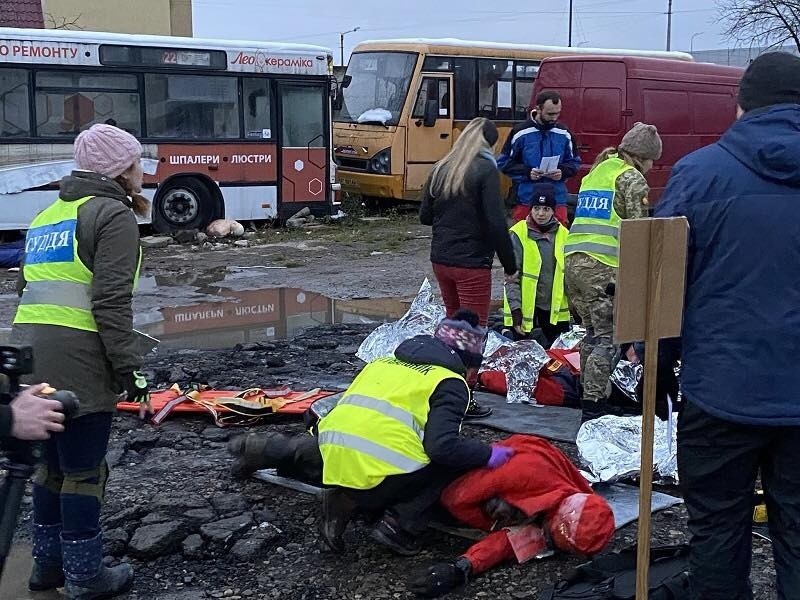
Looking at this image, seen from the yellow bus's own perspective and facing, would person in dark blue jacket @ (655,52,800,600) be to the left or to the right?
on its left

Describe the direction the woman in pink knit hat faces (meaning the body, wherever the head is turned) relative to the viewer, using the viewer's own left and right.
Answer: facing away from the viewer and to the right of the viewer

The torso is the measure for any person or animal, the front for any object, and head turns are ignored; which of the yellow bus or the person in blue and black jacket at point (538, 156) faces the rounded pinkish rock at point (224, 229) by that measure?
the yellow bus

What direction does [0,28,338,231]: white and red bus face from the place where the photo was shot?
facing to the right of the viewer

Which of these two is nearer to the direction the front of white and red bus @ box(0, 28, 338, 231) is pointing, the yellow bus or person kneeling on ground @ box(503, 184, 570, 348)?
the yellow bus

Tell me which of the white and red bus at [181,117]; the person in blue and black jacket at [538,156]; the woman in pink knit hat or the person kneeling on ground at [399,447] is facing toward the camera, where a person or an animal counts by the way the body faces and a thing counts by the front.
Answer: the person in blue and black jacket

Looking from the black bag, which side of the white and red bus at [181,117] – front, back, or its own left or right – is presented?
right

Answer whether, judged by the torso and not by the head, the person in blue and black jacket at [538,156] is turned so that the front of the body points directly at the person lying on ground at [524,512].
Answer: yes

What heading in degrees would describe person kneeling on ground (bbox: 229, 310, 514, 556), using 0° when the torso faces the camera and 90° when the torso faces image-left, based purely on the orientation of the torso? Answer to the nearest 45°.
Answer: approximately 225°

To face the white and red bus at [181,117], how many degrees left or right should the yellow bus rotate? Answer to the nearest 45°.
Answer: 0° — it already faces it

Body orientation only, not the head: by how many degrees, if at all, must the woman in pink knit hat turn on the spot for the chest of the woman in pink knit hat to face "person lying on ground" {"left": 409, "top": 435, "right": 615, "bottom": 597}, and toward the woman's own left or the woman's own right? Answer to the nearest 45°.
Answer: approximately 45° to the woman's own right

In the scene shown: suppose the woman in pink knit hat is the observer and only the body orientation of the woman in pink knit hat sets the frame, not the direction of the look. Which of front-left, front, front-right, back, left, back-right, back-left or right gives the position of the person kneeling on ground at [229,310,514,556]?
front-right

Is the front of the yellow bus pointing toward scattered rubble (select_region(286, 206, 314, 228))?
yes

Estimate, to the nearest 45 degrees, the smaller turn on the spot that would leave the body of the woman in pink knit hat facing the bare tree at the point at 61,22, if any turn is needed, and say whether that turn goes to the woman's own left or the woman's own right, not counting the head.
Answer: approximately 45° to the woman's own left
